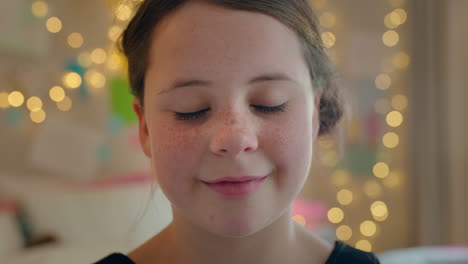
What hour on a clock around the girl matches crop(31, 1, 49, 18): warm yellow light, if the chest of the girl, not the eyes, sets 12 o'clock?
The warm yellow light is roughly at 5 o'clock from the girl.

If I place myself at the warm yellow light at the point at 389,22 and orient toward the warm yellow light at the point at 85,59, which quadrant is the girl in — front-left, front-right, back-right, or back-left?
front-left

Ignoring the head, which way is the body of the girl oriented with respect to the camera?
toward the camera

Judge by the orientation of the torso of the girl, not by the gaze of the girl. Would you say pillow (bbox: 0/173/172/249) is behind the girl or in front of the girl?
behind

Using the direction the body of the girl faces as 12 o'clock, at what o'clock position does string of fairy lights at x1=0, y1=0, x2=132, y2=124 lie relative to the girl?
The string of fairy lights is roughly at 5 o'clock from the girl.

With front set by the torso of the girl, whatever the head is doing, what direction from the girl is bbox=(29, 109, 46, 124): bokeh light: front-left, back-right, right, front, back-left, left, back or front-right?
back-right

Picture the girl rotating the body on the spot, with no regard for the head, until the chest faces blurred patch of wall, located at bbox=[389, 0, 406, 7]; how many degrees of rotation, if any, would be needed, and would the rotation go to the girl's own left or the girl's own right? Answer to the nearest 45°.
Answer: approximately 180°

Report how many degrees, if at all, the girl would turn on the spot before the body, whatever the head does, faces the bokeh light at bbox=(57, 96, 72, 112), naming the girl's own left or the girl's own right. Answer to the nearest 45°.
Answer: approximately 135° to the girl's own right

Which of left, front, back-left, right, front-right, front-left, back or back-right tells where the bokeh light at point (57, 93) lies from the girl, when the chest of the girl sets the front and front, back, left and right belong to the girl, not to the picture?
back-right

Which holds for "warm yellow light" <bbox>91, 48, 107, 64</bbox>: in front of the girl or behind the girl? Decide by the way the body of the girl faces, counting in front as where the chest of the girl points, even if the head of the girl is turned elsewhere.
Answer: behind

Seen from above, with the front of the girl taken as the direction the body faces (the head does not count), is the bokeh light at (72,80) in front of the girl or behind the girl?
behind

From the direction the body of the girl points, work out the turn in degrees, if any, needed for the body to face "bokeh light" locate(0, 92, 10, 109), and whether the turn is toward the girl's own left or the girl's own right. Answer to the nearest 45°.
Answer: approximately 135° to the girl's own right

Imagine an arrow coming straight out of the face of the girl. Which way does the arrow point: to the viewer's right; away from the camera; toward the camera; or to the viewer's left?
toward the camera
